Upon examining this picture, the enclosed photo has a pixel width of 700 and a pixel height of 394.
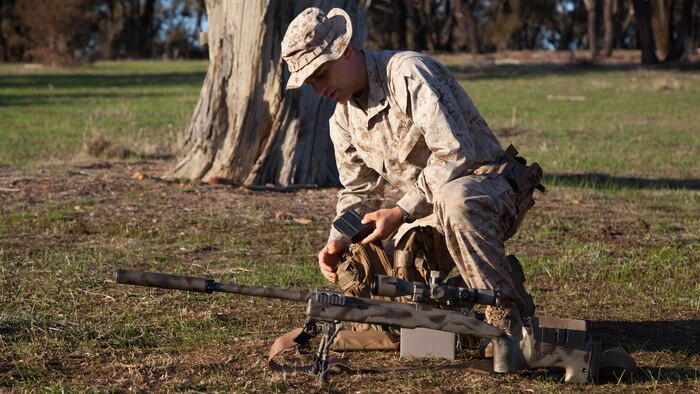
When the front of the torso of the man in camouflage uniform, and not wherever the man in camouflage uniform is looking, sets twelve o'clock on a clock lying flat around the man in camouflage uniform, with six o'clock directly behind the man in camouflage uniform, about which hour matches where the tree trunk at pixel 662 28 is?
The tree trunk is roughly at 5 o'clock from the man in camouflage uniform.

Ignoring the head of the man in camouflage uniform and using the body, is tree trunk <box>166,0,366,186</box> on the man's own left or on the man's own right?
on the man's own right

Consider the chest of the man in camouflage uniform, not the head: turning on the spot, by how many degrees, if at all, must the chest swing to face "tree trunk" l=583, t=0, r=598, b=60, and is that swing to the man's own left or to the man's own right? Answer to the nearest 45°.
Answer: approximately 135° to the man's own right

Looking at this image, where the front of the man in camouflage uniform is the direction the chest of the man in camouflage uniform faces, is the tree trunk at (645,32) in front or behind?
behind

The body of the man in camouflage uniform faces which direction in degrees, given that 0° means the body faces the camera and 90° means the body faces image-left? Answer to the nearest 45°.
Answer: approximately 45°
